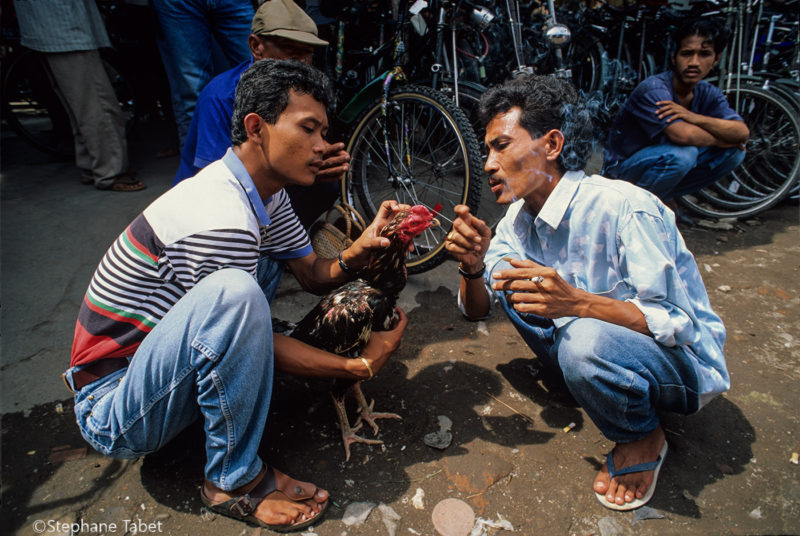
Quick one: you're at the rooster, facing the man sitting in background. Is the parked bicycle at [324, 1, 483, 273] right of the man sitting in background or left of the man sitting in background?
left

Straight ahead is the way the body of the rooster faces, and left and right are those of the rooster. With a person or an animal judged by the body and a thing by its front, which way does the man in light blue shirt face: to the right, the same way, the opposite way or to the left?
the opposite way

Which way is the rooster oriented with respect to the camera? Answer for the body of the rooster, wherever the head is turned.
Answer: to the viewer's right

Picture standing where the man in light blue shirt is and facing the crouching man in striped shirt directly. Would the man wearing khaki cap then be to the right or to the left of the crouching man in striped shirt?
right

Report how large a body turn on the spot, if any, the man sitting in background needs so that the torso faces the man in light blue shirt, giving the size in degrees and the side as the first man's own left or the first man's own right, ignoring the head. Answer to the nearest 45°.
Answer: approximately 45° to the first man's own right

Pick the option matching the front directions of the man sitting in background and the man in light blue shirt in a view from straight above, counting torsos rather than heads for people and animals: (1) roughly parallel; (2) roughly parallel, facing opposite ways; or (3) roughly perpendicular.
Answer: roughly perpendicular

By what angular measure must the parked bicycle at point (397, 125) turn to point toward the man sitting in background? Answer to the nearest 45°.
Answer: approximately 45° to its left

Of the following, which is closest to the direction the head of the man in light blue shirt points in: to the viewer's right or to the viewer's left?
to the viewer's left

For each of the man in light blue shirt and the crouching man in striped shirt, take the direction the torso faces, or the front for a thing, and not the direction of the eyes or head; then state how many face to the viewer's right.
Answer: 1

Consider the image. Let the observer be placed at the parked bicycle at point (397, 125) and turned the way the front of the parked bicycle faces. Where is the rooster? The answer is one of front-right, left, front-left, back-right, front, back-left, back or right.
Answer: front-right

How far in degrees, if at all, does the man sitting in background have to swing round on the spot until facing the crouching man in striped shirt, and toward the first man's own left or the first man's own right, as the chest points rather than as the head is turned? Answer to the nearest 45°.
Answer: approximately 45° to the first man's own right

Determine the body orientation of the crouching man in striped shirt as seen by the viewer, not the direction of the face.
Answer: to the viewer's right
